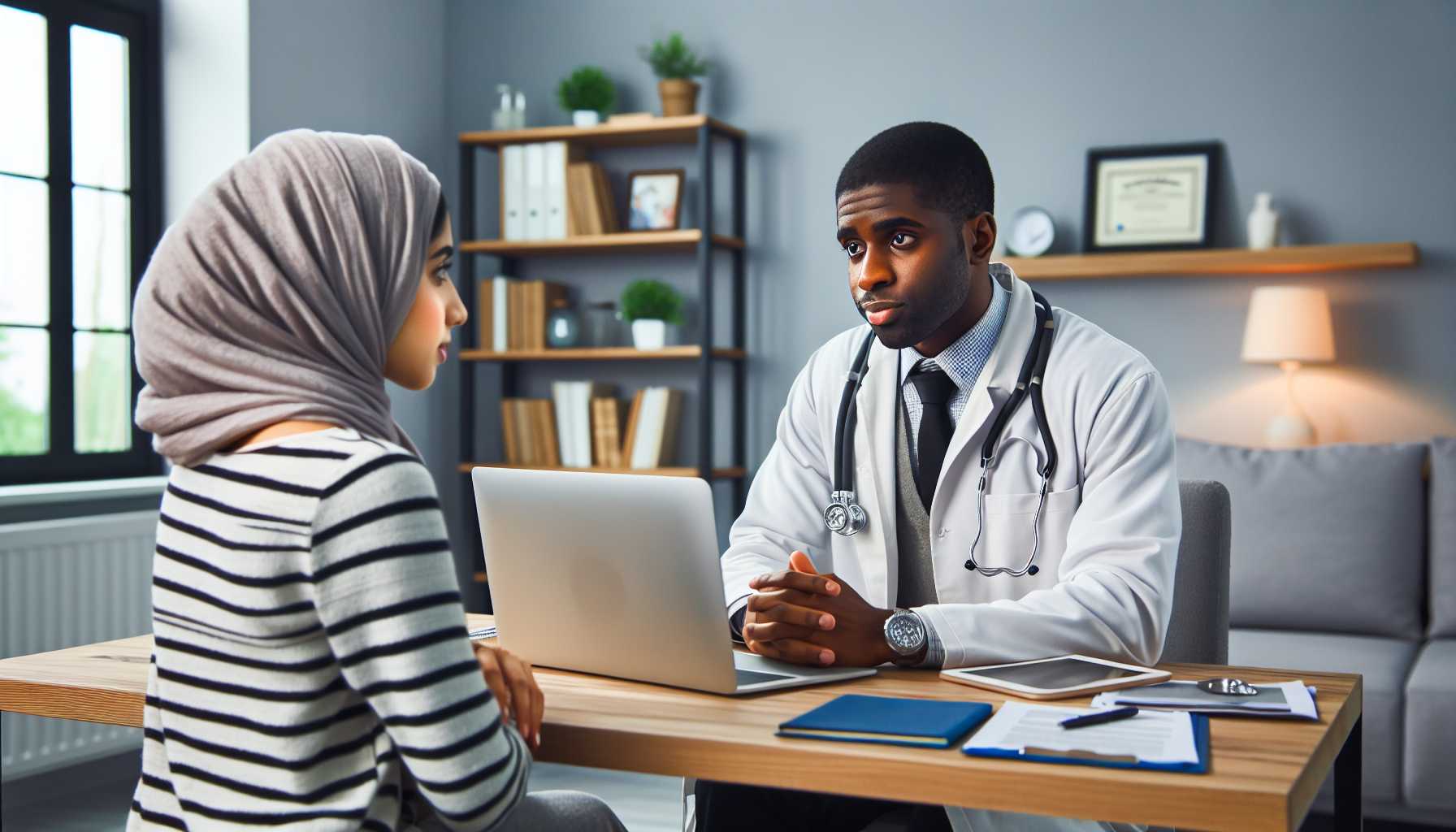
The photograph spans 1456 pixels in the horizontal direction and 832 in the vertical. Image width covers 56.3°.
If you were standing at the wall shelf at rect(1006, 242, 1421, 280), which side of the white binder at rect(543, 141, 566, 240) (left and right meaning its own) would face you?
left

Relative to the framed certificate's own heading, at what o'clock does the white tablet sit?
The white tablet is roughly at 12 o'clock from the framed certificate.

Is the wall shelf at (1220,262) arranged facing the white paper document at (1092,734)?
yes

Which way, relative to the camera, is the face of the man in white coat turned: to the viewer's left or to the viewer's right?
to the viewer's left

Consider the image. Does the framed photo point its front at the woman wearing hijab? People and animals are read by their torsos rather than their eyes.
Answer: yes

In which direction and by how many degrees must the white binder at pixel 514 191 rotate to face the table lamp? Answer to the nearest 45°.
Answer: approximately 45° to its left

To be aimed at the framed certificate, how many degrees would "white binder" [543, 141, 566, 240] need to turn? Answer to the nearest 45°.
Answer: approximately 90° to its left

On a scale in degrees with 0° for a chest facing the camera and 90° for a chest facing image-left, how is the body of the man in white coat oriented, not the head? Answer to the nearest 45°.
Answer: approximately 45°

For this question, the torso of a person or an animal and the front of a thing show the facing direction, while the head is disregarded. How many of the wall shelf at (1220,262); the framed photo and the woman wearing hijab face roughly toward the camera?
2

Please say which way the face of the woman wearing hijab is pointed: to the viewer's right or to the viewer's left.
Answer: to the viewer's right
